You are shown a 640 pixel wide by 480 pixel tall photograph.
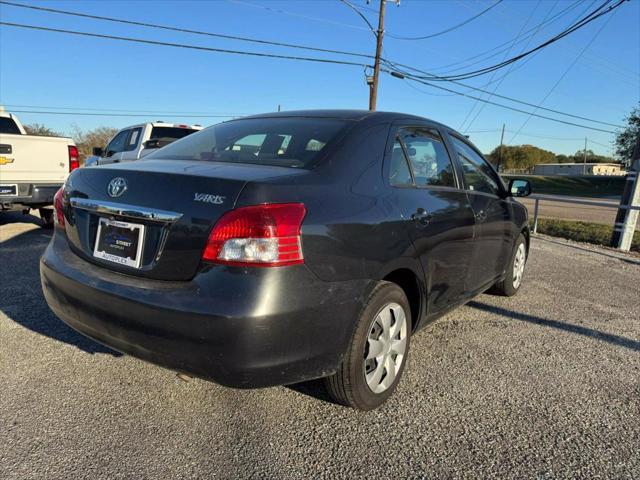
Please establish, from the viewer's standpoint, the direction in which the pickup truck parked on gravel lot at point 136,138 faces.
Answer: facing away from the viewer and to the left of the viewer

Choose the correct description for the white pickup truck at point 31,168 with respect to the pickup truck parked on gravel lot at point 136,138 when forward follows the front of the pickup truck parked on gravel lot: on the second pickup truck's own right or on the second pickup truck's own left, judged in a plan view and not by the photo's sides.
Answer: on the second pickup truck's own left

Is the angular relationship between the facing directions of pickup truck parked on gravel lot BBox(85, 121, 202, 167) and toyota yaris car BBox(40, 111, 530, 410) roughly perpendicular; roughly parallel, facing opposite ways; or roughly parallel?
roughly perpendicular

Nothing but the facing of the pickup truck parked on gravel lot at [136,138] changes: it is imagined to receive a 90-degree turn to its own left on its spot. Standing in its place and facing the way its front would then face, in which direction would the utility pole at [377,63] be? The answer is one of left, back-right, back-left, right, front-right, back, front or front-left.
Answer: back

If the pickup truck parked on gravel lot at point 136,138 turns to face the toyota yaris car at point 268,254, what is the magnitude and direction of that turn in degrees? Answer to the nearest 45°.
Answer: approximately 135° to its left

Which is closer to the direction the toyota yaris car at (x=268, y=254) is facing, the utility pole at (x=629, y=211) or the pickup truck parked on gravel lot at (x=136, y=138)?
the utility pole

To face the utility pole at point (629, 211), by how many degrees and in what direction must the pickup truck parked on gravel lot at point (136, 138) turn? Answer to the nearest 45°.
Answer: approximately 180°

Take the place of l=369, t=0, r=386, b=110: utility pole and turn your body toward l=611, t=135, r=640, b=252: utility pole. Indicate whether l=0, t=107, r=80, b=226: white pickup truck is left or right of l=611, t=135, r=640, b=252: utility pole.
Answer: right

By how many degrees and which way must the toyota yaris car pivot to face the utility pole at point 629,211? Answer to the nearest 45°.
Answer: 0° — it already faces it

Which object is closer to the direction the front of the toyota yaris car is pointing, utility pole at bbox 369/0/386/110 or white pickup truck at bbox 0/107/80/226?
the utility pole

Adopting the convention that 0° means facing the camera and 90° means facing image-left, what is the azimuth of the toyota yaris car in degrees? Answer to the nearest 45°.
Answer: approximately 225°

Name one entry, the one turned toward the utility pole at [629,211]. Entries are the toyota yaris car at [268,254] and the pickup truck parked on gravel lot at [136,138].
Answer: the toyota yaris car

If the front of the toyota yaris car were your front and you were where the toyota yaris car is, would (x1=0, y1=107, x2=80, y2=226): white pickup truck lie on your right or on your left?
on your left

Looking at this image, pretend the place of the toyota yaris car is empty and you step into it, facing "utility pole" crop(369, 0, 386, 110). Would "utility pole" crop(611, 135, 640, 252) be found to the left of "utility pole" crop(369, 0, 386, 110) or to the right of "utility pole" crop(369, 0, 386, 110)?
right
